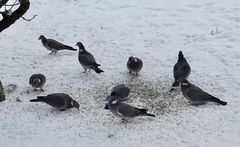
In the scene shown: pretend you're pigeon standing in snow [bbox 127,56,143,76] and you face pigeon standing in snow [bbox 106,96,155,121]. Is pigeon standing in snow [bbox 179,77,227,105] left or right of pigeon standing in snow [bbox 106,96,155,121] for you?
left

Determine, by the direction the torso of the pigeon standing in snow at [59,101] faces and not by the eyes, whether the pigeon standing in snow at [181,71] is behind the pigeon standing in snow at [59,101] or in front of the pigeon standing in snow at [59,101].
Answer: in front

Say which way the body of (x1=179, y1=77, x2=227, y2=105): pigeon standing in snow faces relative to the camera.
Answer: to the viewer's left

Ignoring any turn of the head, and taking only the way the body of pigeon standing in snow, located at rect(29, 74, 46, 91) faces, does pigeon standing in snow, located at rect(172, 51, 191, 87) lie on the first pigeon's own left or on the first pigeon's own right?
on the first pigeon's own left

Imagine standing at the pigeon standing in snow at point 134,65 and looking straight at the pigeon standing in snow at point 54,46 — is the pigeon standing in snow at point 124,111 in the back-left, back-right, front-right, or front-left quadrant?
back-left

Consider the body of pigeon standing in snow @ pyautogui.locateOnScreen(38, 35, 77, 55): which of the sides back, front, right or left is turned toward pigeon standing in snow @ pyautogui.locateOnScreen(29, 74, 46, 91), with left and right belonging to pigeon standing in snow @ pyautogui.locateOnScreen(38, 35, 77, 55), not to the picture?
left

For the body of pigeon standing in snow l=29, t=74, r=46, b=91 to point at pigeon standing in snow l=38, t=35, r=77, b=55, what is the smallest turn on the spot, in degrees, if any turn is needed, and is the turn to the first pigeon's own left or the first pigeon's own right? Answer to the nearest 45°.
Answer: approximately 180°

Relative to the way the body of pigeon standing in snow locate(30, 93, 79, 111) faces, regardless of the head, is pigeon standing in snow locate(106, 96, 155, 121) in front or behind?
in front

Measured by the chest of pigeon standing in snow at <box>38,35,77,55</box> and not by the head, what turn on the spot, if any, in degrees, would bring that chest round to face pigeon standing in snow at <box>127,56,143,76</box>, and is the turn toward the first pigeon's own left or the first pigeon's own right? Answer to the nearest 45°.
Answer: approximately 135° to the first pigeon's own left

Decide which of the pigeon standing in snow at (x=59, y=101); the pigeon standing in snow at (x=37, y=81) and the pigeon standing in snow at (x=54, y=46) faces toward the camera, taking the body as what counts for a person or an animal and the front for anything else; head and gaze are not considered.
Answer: the pigeon standing in snow at (x=37, y=81)

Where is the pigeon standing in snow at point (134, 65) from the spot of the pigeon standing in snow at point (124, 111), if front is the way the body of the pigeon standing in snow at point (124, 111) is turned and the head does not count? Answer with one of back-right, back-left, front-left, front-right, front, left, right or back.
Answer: right

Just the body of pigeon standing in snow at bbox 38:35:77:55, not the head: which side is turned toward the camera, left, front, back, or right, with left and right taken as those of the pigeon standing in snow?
left

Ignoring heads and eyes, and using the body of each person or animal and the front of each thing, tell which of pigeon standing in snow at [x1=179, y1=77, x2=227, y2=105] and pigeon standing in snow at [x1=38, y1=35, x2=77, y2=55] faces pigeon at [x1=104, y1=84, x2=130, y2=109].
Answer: pigeon standing in snow at [x1=179, y1=77, x2=227, y2=105]

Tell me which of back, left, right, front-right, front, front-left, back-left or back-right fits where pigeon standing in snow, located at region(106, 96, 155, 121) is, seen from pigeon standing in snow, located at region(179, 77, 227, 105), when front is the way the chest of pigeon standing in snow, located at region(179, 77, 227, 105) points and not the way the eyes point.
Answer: front-left

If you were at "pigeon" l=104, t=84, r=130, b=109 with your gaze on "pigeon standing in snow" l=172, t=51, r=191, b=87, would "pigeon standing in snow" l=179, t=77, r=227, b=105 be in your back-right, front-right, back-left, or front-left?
front-right

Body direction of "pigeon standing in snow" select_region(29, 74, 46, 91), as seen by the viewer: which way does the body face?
toward the camera

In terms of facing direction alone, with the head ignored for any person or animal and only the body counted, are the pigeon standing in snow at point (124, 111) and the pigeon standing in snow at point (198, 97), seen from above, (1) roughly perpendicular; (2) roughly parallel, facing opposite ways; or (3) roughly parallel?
roughly parallel

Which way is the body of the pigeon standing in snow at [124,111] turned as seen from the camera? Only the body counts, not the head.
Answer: to the viewer's left

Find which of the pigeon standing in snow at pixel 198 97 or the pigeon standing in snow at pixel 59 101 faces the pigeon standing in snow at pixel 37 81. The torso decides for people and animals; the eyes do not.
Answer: the pigeon standing in snow at pixel 198 97

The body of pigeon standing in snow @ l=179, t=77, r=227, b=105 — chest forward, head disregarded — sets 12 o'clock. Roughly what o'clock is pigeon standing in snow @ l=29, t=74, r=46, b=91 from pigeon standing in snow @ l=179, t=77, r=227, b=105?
pigeon standing in snow @ l=29, t=74, r=46, b=91 is roughly at 12 o'clock from pigeon standing in snow @ l=179, t=77, r=227, b=105.
